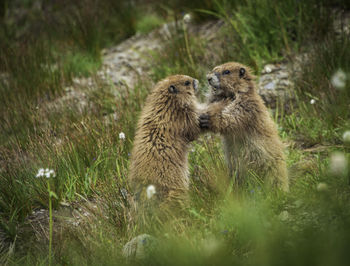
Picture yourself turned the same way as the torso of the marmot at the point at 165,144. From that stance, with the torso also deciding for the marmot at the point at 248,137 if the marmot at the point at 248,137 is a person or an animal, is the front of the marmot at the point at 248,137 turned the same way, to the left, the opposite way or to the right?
the opposite way

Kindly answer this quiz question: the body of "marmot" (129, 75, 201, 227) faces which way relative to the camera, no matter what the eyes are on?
to the viewer's right

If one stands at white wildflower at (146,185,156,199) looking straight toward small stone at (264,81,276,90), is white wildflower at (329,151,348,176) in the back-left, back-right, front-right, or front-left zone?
front-right

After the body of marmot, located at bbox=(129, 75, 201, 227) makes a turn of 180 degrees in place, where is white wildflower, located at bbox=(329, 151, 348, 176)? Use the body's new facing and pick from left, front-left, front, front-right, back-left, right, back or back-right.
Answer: back-left

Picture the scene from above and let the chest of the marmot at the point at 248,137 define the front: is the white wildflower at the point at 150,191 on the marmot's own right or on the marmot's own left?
on the marmot's own left

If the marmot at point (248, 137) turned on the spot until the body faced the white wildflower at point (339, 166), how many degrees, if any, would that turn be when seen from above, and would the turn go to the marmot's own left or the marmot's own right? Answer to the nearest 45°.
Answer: approximately 135° to the marmot's own left

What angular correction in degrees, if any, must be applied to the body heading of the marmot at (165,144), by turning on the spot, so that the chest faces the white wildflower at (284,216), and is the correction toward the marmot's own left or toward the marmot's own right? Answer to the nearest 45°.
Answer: approximately 45° to the marmot's own right

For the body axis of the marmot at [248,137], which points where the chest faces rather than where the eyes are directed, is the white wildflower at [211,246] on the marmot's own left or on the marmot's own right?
on the marmot's own left

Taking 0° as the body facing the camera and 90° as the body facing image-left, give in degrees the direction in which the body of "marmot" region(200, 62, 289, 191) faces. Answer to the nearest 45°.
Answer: approximately 90°

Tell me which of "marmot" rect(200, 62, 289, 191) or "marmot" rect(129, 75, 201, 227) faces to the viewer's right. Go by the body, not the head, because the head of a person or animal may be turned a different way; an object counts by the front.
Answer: "marmot" rect(129, 75, 201, 227)

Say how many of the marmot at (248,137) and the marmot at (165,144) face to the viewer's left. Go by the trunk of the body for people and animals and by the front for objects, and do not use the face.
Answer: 1

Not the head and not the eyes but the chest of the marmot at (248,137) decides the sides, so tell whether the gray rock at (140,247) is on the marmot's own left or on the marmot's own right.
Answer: on the marmot's own left

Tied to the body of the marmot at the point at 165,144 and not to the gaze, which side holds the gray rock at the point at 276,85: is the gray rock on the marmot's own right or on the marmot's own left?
on the marmot's own left
